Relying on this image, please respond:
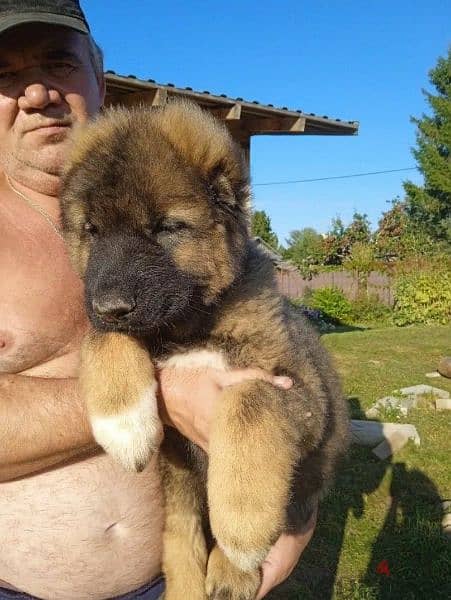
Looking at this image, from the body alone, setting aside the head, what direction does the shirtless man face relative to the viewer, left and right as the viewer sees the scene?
facing the viewer and to the right of the viewer

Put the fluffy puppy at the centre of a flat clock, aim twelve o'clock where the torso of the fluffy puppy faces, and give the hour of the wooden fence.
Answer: The wooden fence is roughly at 5 o'clock from the fluffy puppy.

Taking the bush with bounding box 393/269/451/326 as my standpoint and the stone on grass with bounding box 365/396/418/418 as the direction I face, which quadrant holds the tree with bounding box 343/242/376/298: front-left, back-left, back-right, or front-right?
back-right

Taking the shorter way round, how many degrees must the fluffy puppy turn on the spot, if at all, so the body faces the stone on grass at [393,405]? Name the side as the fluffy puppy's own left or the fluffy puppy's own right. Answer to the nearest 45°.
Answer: approximately 180°

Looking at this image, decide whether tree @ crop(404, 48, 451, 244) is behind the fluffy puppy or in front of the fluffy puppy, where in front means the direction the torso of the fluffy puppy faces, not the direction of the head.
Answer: behind

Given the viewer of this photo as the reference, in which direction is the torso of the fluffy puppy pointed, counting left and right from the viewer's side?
facing the viewer and to the left of the viewer

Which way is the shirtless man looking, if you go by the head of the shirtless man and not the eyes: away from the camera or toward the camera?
toward the camera

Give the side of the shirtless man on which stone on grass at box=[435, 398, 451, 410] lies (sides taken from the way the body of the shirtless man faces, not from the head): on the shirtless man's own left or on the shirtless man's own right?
on the shirtless man's own left
